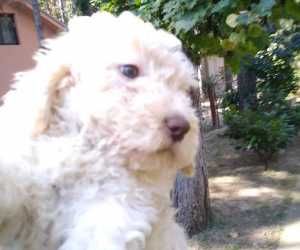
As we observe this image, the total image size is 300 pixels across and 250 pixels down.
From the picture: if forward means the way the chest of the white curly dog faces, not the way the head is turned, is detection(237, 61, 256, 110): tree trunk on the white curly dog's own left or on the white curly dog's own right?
on the white curly dog's own left

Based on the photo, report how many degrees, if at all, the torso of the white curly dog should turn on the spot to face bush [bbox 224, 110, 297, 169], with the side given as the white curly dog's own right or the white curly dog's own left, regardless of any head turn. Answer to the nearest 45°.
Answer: approximately 90° to the white curly dog's own left

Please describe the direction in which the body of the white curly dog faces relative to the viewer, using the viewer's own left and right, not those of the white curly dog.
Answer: facing the viewer and to the right of the viewer

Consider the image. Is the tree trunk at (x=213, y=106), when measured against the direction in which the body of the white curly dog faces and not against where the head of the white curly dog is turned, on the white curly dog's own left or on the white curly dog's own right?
on the white curly dog's own left
